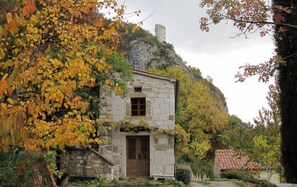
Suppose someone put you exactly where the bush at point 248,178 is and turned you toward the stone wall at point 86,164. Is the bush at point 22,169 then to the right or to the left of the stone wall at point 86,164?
left

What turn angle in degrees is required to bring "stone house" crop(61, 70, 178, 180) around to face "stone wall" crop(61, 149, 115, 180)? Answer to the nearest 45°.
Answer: approximately 45° to its right

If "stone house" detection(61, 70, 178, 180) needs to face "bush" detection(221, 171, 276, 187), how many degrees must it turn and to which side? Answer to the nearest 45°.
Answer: approximately 90° to its left

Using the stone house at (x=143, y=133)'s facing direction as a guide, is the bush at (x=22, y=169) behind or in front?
in front

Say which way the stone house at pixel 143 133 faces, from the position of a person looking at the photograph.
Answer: facing the viewer
